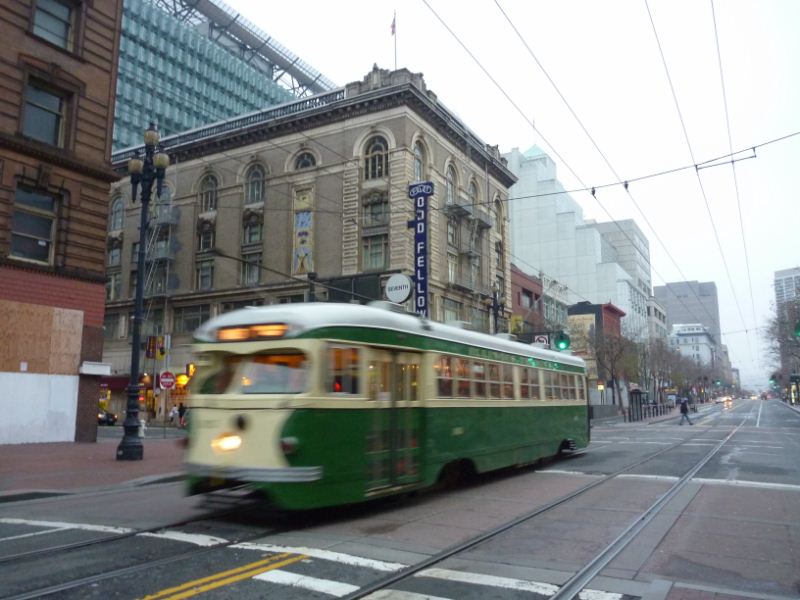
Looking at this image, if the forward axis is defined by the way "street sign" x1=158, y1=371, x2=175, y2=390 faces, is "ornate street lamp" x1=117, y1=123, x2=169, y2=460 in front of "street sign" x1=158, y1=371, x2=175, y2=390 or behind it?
in front

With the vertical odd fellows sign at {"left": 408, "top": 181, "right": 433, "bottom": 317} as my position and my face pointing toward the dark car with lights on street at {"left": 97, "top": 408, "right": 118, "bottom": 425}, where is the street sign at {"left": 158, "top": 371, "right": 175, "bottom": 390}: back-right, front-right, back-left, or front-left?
front-left

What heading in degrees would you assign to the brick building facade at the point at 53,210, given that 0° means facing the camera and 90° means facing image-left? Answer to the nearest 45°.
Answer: approximately 315°

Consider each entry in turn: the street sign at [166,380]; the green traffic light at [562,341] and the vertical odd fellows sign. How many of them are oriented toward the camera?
3

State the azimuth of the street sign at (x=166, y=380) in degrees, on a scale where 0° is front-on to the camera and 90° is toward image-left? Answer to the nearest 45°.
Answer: approximately 0°

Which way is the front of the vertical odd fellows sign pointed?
toward the camera

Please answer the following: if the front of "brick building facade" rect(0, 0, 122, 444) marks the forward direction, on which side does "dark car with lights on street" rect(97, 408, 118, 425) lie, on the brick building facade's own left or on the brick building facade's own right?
on the brick building facade's own left

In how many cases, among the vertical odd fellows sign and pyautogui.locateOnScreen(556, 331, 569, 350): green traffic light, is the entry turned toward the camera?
2

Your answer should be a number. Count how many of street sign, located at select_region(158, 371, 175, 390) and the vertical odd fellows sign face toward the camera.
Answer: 2

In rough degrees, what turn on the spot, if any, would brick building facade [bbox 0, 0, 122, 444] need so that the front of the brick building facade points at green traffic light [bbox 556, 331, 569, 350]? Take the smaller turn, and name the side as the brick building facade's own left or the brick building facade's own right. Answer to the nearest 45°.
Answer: approximately 45° to the brick building facade's own left

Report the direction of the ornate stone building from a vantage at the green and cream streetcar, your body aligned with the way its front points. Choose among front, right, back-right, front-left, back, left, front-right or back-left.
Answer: back-right

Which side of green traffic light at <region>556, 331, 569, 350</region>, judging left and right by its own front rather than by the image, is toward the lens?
front

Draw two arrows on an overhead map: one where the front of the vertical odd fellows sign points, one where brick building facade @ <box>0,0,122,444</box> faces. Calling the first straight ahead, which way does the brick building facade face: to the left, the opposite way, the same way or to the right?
to the left

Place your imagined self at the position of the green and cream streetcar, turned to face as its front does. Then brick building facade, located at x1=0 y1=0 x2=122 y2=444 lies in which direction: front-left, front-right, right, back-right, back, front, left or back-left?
right

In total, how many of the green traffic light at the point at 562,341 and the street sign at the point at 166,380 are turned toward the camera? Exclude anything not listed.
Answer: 2
